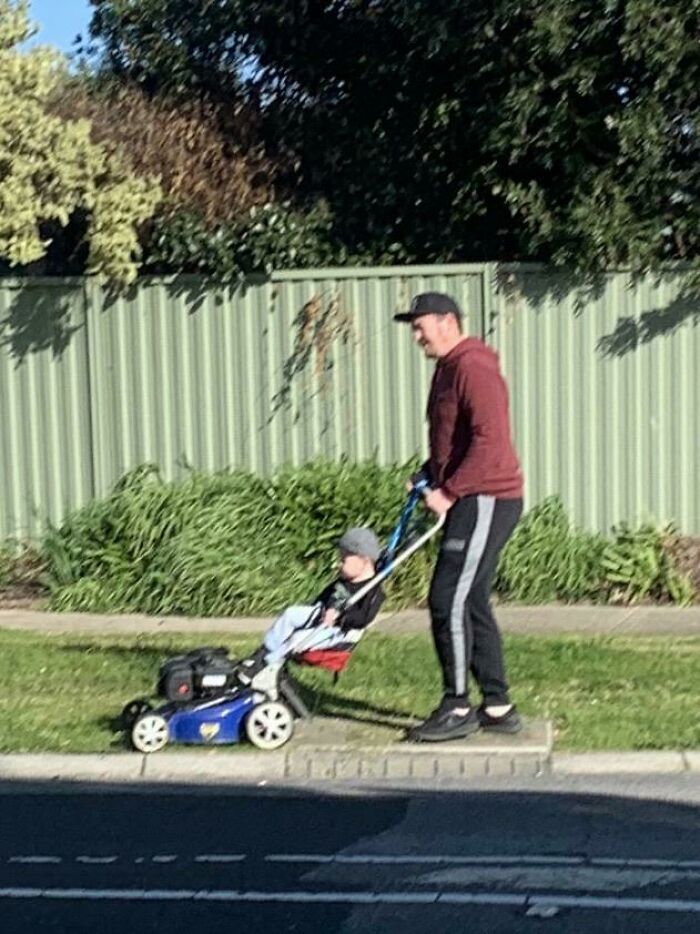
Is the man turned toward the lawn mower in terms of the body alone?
yes

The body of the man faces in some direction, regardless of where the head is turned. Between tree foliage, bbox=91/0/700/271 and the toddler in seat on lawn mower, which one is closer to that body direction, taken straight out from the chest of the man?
the toddler in seat on lawn mower

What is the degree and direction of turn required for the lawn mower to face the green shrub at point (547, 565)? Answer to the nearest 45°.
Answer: approximately 135° to its right

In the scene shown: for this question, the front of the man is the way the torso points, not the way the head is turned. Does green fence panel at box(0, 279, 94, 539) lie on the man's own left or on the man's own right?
on the man's own right

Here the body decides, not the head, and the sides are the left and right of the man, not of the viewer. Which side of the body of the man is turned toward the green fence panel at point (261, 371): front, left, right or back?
right

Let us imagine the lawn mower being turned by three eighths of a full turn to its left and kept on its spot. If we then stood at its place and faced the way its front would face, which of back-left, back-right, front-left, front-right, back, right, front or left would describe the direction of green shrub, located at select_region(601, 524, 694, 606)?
left

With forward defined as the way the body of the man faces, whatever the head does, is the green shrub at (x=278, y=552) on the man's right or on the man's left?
on the man's right

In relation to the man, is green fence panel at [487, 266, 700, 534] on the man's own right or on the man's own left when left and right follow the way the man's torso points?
on the man's own right

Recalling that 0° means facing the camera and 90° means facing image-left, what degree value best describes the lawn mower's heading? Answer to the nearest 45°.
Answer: approximately 90°

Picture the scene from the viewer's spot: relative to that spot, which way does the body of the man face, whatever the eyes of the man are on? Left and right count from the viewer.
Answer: facing to the left of the viewer

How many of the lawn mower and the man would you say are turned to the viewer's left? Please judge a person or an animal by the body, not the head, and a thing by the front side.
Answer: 2

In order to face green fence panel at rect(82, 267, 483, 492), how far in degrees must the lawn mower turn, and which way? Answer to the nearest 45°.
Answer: approximately 90° to its right

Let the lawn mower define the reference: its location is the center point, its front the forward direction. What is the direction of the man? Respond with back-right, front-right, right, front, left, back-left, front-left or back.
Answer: back
